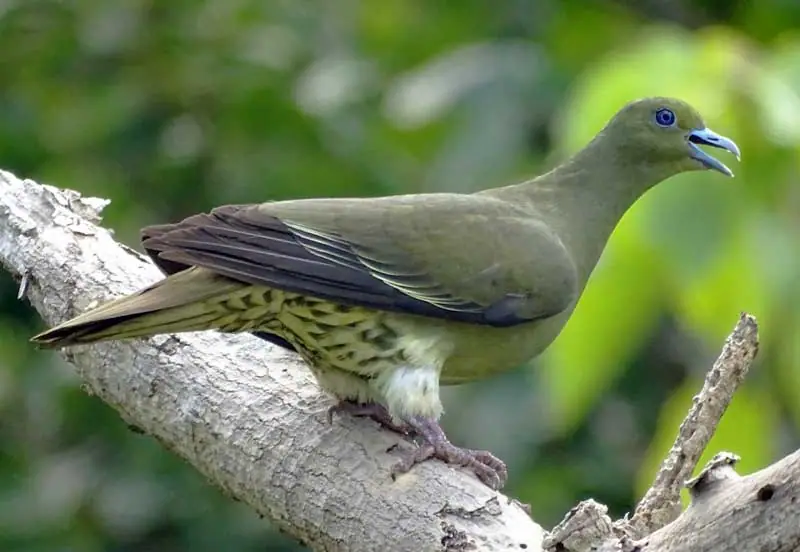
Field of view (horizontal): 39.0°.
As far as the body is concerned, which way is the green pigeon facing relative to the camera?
to the viewer's right
